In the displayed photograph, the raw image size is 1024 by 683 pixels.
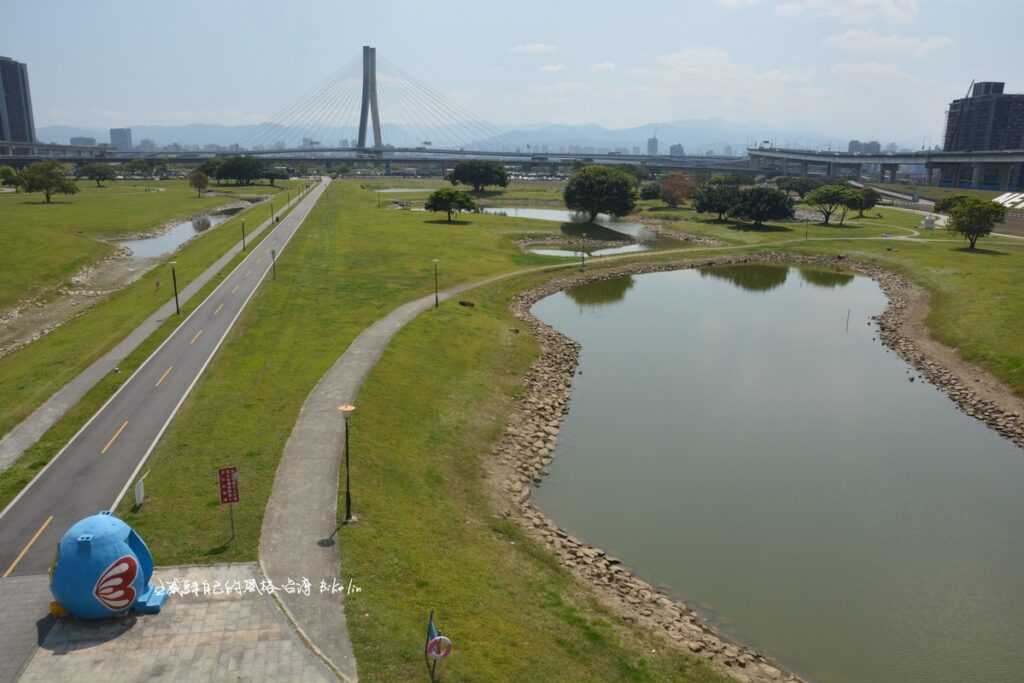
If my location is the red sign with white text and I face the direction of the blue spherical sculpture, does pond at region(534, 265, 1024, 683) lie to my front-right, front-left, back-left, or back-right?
back-left

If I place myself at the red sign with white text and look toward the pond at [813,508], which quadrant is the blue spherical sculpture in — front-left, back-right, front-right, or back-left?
back-right

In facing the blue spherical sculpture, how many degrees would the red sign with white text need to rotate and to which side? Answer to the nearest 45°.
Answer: approximately 45° to its right

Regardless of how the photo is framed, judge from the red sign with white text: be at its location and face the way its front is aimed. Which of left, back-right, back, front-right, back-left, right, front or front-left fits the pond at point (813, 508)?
left

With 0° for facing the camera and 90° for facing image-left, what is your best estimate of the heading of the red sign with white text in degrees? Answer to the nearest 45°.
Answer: approximately 0°

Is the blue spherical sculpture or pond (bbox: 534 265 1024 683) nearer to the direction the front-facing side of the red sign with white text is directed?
the blue spherical sculpture
